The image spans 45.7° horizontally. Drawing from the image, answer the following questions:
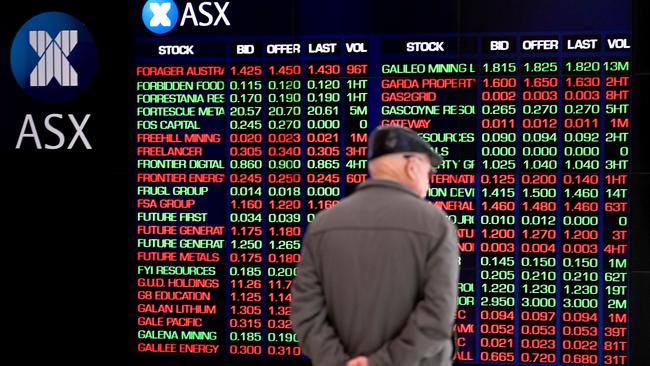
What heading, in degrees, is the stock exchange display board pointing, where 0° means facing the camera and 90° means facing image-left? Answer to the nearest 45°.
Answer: approximately 0°

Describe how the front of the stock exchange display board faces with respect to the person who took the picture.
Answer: facing the viewer
